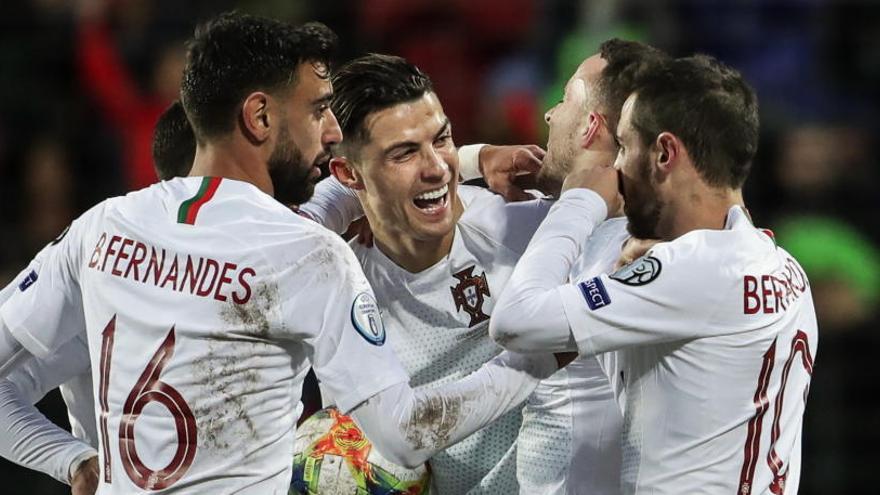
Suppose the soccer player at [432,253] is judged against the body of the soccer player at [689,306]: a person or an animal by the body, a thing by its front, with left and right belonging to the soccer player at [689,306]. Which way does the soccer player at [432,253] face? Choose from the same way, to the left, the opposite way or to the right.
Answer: the opposite way

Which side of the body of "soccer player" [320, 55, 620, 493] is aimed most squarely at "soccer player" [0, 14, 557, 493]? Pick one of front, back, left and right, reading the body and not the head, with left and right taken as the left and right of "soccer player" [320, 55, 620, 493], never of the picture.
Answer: right

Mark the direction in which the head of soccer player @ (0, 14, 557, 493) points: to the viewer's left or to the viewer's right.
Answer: to the viewer's right

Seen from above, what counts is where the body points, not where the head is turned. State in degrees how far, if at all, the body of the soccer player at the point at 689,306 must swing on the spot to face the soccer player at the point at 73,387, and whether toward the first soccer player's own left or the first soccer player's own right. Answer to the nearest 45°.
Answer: approximately 45° to the first soccer player's own left

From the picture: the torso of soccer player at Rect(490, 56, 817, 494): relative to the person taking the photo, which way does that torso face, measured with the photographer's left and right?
facing away from the viewer and to the left of the viewer

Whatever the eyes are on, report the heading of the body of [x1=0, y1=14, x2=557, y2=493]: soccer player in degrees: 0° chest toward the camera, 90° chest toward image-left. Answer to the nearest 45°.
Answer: approximately 225°

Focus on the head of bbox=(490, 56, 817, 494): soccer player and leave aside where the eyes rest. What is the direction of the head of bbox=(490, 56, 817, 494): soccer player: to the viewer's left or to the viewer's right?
to the viewer's left

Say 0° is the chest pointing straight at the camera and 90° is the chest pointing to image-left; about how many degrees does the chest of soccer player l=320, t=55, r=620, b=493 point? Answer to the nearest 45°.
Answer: approximately 315°
